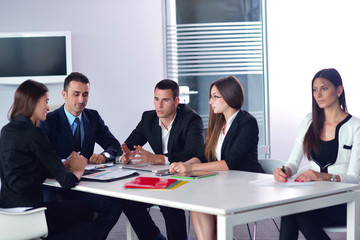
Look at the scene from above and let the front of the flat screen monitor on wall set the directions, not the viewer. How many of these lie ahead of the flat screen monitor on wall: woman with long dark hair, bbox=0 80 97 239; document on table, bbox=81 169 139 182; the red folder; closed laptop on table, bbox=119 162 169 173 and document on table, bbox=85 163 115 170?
5

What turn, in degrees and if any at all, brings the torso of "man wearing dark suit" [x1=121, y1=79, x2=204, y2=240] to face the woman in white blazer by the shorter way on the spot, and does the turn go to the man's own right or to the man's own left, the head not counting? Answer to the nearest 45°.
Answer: approximately 90° to the man's own left

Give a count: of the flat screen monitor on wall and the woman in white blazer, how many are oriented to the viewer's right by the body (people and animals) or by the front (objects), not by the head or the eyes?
0

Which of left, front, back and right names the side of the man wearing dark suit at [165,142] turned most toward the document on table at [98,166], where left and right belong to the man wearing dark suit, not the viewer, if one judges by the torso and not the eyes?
front

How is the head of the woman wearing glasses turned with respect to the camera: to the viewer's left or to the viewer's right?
to the viewer's left

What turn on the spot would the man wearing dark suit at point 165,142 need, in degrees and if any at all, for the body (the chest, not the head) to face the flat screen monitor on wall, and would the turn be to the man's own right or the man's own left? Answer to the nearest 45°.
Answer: approximately 90° to the man's own right

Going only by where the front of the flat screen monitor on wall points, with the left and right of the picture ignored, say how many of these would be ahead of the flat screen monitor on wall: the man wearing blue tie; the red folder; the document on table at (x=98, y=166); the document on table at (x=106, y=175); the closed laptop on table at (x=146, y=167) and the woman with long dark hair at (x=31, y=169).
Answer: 6

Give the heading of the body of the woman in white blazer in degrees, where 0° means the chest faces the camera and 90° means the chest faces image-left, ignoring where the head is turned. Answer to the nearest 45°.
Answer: approximately 45°

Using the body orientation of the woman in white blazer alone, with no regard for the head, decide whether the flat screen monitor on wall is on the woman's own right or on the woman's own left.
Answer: on the woman's own right

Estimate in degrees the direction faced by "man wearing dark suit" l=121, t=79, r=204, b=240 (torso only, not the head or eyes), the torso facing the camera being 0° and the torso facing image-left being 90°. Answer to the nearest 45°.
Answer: approximately 45°

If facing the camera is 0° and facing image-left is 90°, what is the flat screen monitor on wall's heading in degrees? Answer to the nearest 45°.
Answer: approximately 0°

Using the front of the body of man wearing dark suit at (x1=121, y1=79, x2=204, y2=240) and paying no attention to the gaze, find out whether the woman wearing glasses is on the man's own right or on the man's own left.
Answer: on the man's own left

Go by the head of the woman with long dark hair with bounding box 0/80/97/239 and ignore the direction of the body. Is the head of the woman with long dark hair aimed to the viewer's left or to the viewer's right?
to the viewer's right

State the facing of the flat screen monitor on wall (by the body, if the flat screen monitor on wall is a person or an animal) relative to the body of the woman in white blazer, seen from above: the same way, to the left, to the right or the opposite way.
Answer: to the left
